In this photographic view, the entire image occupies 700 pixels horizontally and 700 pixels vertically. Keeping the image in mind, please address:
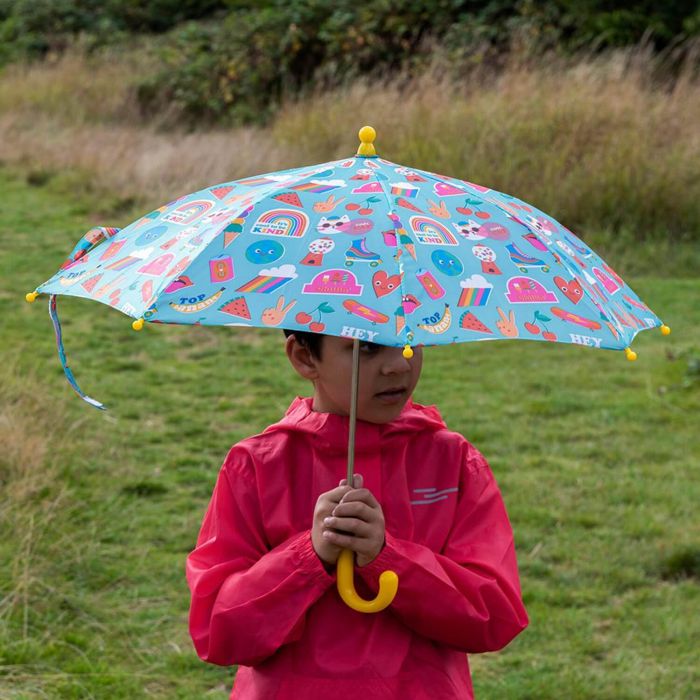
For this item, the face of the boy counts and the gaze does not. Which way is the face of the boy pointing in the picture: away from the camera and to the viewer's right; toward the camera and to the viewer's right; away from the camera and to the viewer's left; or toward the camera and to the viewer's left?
toward the camera and to the viewer's right

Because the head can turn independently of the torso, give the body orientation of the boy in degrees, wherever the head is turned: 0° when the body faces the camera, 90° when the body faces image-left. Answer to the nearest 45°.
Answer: approximately 0°
